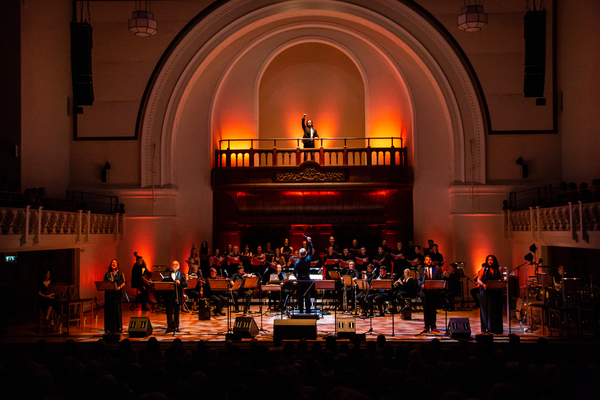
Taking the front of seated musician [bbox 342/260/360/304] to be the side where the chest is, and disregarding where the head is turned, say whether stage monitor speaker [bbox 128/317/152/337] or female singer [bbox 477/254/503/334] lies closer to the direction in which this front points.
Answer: the stage monitor speaker

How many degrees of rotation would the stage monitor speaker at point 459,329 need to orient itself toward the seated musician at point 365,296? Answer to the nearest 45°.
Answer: approximately 45° to its left

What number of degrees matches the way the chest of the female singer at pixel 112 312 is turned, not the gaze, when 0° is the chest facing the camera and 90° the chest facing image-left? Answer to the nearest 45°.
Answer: approximately 0°

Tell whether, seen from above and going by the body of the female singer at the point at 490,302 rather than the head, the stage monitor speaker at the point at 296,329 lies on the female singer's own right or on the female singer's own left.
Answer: on the female singer's own right

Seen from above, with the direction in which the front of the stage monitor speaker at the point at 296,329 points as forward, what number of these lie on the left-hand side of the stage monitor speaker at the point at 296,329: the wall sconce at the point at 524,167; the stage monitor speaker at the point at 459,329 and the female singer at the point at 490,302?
0

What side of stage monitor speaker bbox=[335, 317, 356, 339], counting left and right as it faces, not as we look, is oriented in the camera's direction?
back

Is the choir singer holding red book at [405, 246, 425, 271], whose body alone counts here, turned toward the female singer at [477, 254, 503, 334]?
no

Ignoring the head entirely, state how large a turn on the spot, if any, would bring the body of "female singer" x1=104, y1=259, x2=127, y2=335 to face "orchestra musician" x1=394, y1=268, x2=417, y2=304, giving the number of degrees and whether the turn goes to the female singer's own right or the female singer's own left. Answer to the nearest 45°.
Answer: approximately 90° to the female singer's own left

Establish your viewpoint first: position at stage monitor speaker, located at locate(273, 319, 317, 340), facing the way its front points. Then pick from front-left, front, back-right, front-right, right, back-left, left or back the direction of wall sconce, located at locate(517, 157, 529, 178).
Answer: front-right

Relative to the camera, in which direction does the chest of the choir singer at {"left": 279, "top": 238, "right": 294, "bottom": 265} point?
toward the camera

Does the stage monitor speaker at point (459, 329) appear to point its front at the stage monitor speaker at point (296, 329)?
no

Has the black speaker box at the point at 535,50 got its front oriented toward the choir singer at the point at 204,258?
no

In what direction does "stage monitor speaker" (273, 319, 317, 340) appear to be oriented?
away from the camera

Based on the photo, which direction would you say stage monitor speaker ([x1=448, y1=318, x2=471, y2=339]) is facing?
away from the camera

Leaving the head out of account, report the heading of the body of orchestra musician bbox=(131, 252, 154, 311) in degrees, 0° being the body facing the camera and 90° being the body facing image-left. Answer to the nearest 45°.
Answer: approximately 315°

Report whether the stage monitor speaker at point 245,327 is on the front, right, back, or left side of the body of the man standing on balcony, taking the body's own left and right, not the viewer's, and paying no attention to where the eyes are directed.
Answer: front

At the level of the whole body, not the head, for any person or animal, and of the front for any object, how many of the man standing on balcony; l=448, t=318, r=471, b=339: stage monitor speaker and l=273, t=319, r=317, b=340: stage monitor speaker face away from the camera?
2

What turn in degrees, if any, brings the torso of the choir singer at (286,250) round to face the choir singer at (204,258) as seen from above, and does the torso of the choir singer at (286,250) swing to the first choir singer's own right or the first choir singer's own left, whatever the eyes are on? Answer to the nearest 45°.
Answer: approximately 90° to the first choir singer's own right

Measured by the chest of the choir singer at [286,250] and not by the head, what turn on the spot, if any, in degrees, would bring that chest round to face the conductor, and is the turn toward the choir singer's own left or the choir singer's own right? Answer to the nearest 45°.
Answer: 0° — they already face them
